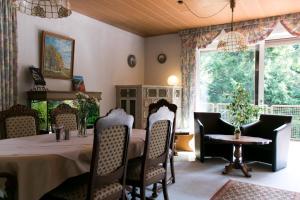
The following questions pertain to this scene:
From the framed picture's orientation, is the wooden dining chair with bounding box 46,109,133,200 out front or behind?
out front

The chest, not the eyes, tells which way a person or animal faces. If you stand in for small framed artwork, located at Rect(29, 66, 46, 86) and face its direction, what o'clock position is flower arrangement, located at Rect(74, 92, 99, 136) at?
The flower arrangement is roughly at 1 o'clock from the small framed artwork.

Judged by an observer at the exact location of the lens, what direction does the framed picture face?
facing the viewer and to the right of the viewer

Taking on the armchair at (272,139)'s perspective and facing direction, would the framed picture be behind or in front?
in front

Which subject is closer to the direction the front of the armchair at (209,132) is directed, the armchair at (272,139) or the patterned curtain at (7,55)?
the armchair

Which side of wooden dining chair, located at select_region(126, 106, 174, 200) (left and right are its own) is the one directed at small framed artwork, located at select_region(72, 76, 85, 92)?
front

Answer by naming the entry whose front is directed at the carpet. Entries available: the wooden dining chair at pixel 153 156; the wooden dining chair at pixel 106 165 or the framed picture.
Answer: the framed picture

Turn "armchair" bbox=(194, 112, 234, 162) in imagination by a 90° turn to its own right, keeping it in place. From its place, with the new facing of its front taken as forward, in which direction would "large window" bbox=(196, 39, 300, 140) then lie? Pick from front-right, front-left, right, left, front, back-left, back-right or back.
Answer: back

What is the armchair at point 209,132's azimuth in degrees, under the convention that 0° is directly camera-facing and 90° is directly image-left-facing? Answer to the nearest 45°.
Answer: approximately 315°

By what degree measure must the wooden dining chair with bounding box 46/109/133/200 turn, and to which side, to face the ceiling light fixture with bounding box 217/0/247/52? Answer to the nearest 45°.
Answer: approximately 90° to its right

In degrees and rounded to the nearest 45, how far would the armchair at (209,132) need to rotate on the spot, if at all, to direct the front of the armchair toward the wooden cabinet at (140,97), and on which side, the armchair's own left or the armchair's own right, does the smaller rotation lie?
approximately 135° to the armchair's own right

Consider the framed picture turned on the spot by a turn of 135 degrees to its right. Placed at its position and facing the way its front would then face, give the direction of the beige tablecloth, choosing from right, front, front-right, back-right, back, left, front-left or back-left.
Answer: left

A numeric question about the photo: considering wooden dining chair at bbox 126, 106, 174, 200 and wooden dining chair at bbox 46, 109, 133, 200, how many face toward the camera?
0

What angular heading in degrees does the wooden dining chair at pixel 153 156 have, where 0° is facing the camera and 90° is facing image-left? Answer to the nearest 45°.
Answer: approximately 135°

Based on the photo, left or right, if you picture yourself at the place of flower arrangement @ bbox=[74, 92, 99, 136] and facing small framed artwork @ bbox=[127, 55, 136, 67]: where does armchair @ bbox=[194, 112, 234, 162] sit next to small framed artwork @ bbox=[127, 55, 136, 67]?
right

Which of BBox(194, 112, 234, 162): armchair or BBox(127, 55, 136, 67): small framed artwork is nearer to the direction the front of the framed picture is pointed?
the armchair

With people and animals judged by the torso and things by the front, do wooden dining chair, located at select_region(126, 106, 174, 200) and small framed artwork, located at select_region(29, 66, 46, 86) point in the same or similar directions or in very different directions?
very different directions

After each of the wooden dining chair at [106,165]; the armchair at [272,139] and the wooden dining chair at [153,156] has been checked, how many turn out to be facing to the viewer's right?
0
